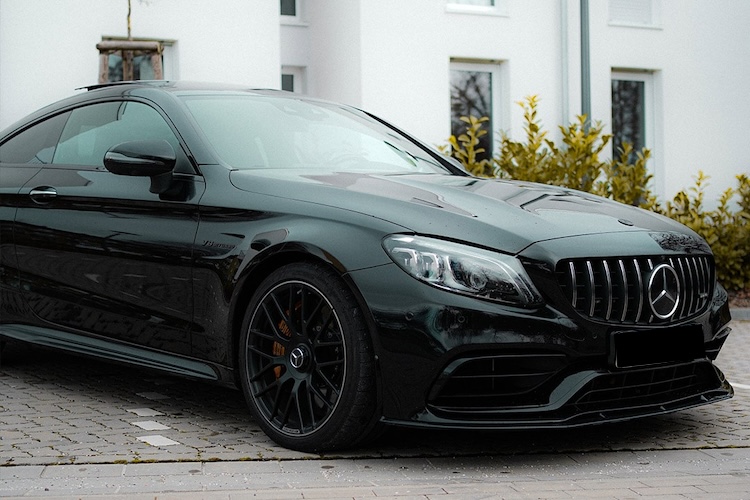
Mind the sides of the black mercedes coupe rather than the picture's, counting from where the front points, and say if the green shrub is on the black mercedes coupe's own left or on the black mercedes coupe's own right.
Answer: on the black mercedes coupe's own left

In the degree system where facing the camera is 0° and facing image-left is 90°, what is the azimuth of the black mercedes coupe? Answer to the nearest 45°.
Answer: approximately 315°
